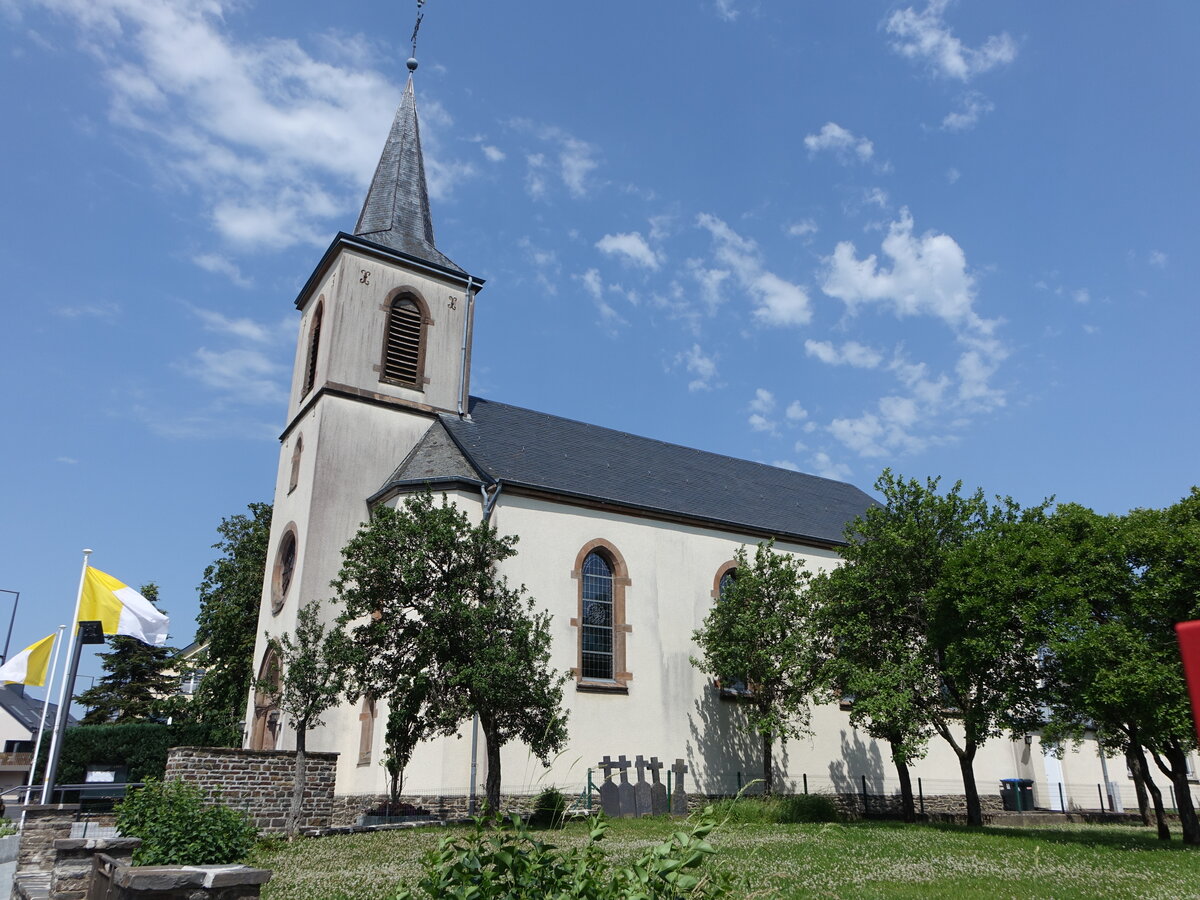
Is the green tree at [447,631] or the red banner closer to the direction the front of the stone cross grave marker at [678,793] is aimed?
the red banner

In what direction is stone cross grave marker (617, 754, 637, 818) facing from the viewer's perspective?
toward the camera

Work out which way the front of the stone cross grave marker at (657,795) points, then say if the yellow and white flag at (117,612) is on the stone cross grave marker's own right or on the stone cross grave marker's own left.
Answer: on the stone cross grave marker's own right

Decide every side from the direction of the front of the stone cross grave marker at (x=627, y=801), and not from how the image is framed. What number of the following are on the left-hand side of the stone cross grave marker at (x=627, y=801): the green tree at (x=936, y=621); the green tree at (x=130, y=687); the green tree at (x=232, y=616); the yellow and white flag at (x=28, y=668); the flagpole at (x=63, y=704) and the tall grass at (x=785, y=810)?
2

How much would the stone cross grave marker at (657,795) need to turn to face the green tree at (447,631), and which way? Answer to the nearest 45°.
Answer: approximately 45° to its right

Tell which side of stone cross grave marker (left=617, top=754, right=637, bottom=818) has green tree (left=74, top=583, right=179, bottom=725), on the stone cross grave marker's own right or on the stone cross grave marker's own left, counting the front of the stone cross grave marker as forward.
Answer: on the stone cross grave marker's own right

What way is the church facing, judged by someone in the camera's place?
facing the viewer and to the left of the viewer

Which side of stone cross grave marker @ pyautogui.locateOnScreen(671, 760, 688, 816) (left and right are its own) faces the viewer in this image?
front

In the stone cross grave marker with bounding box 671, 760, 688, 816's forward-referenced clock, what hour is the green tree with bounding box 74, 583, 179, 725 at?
The green tree is roughly at 4 o'clock from the stone cross grave marker.

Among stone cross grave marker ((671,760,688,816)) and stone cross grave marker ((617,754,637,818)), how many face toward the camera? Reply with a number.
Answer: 2
